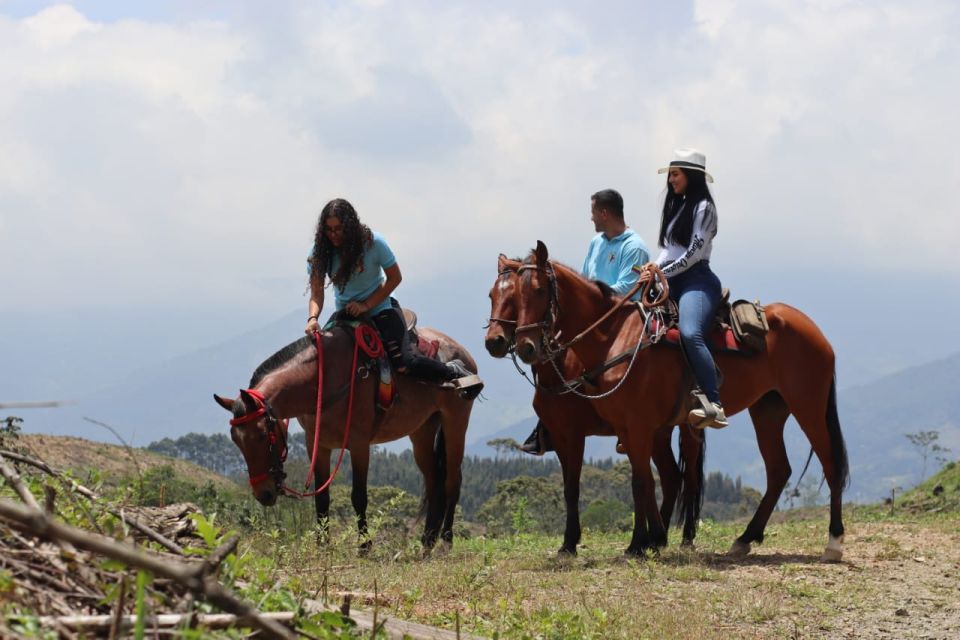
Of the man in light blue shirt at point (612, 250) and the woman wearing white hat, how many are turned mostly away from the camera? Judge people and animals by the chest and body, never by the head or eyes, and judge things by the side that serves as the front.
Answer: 0

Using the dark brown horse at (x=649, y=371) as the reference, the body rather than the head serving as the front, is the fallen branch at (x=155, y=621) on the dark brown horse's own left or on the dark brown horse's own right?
on the dark brown horse's own left

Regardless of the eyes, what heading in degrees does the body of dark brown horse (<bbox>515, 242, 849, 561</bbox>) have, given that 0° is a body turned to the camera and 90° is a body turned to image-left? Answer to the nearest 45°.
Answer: approximately 90°

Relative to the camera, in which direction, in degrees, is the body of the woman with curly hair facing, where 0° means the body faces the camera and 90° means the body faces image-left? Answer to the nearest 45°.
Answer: approximately 45°

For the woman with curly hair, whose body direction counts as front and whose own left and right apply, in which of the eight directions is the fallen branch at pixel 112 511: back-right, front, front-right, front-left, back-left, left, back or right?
front-left

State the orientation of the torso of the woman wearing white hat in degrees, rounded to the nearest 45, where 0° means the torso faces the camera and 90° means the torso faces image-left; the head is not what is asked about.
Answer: approximately 90°

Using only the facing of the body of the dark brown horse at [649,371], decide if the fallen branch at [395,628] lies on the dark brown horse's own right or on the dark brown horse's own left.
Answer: on the dark brown horse's own left

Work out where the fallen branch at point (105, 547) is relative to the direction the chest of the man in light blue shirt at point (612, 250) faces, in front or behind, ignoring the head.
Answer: in front

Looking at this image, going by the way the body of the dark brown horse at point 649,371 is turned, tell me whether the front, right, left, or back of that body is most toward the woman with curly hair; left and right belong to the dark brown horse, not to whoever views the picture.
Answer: front

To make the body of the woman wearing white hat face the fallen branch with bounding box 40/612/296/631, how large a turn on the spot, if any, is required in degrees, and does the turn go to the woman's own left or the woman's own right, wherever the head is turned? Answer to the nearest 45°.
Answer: approximately 90° to the woman's own left
